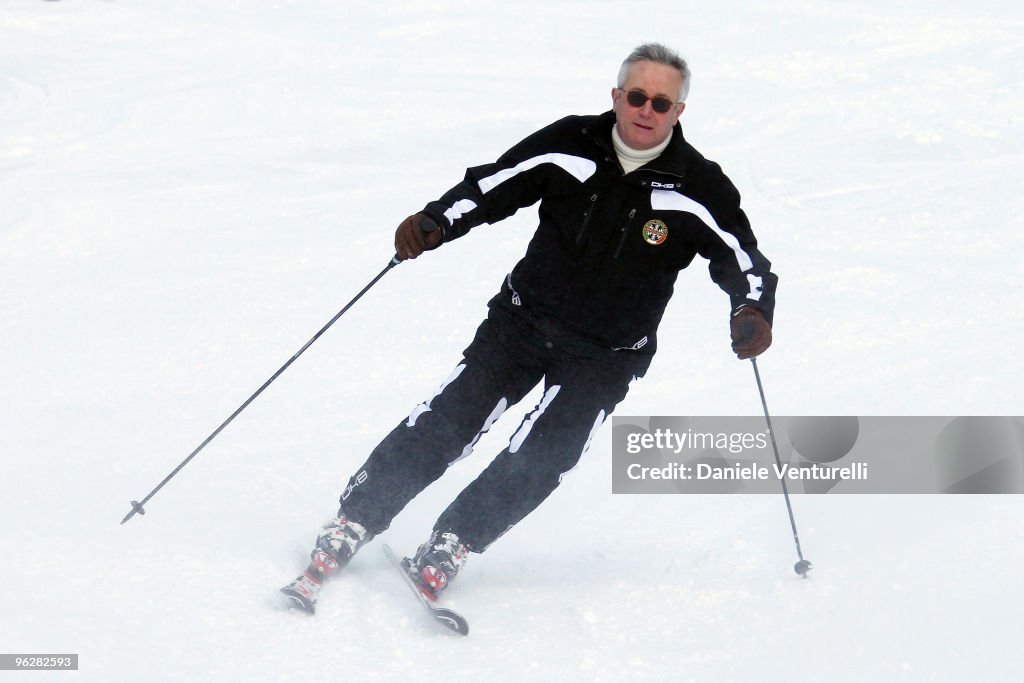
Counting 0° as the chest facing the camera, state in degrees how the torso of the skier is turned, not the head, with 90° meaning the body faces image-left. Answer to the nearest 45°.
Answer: approximately 0°
